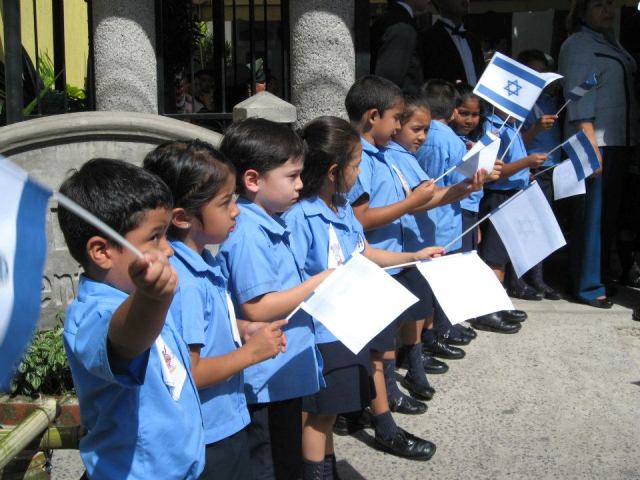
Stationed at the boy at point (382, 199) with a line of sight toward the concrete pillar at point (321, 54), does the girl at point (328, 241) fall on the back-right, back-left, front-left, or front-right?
back-left

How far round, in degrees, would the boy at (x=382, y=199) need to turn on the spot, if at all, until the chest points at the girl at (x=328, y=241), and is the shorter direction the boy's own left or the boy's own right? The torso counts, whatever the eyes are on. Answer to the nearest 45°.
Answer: approximately 90° to the boy's own right

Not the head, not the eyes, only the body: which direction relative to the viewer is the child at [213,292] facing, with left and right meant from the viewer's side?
facing to the right of the viewer

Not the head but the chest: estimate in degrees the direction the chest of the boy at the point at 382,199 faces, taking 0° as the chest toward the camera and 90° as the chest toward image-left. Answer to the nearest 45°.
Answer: approximately 270°

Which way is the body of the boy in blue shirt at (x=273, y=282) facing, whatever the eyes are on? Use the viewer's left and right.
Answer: facing to the right of the viewer

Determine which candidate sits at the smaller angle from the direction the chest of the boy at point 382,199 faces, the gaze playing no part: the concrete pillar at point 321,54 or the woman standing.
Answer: the woman standing

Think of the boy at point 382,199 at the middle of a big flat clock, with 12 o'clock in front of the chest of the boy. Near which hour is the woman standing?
The woman standing is roughly at 10 o'clock from the boy.

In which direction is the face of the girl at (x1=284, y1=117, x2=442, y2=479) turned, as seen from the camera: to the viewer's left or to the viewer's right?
to the viewer's right

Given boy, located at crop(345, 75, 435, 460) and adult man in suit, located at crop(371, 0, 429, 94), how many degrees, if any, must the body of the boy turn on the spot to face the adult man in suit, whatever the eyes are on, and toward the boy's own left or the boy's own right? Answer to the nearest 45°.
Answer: approximately 90° to the boy's own left

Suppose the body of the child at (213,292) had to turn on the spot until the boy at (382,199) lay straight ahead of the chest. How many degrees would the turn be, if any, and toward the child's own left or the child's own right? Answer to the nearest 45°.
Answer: approximately 45° to the child's own left

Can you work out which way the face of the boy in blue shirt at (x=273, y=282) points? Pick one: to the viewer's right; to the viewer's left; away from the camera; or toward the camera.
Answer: to the viewer's right
